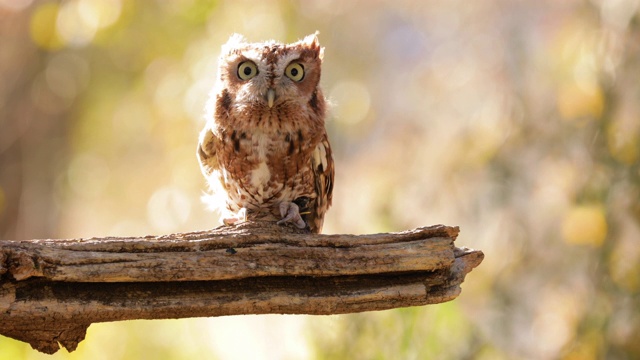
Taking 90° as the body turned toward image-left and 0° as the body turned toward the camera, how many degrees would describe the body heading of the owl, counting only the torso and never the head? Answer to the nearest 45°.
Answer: approximately 0°
